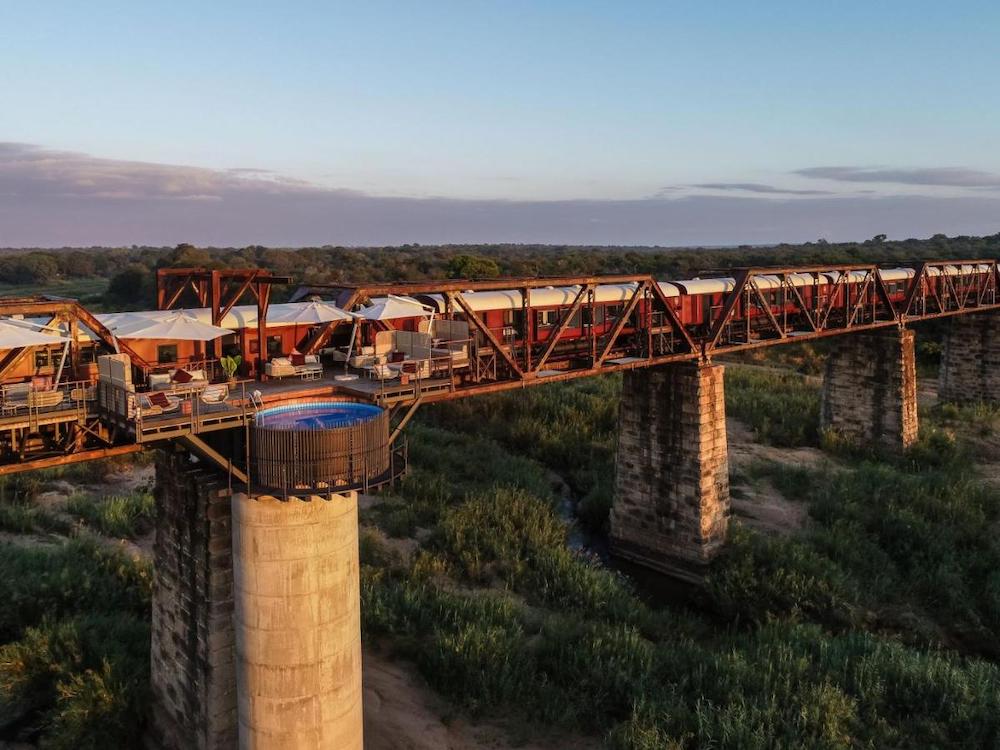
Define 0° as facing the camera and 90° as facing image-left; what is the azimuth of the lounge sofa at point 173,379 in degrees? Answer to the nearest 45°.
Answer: approximately 0°

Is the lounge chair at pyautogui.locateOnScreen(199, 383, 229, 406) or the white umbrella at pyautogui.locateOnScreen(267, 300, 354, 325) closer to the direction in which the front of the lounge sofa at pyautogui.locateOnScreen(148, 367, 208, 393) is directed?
the lounge chair

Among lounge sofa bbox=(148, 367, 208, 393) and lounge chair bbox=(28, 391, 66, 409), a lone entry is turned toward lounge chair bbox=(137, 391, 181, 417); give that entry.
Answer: lounge sofa bbox=(148, 367, 208, 393)
